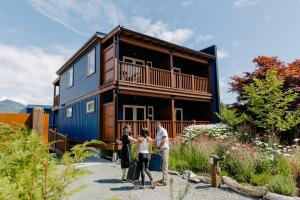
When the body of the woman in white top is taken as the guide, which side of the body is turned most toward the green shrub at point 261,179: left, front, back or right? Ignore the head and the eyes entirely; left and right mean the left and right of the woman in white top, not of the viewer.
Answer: right

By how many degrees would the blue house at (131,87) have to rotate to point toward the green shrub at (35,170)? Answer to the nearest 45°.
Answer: approximately 45° to its right

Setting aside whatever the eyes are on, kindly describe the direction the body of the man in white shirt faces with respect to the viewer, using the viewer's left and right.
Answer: facing to the left of the viewer

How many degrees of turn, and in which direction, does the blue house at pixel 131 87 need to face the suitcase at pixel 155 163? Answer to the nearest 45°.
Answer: approximately 45° to its right

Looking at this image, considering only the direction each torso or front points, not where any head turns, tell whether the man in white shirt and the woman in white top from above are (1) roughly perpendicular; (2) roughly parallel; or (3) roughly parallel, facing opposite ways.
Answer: roughly perpendicular

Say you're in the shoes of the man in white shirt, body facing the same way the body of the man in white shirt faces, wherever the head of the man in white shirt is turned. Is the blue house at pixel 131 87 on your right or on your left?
on your right

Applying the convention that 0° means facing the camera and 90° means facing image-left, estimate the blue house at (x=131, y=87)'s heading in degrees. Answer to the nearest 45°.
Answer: approximately 315°

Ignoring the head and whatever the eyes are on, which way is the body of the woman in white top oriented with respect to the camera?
away from the camera

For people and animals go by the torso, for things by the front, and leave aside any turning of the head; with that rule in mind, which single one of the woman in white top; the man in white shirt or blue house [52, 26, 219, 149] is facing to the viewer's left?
the man in white shirt

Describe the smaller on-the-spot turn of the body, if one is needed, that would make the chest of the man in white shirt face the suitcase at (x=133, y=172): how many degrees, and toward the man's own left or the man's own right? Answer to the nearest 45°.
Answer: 0° — they already face it

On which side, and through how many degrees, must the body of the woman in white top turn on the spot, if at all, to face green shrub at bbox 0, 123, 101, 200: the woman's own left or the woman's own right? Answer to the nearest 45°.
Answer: approximately 180°
